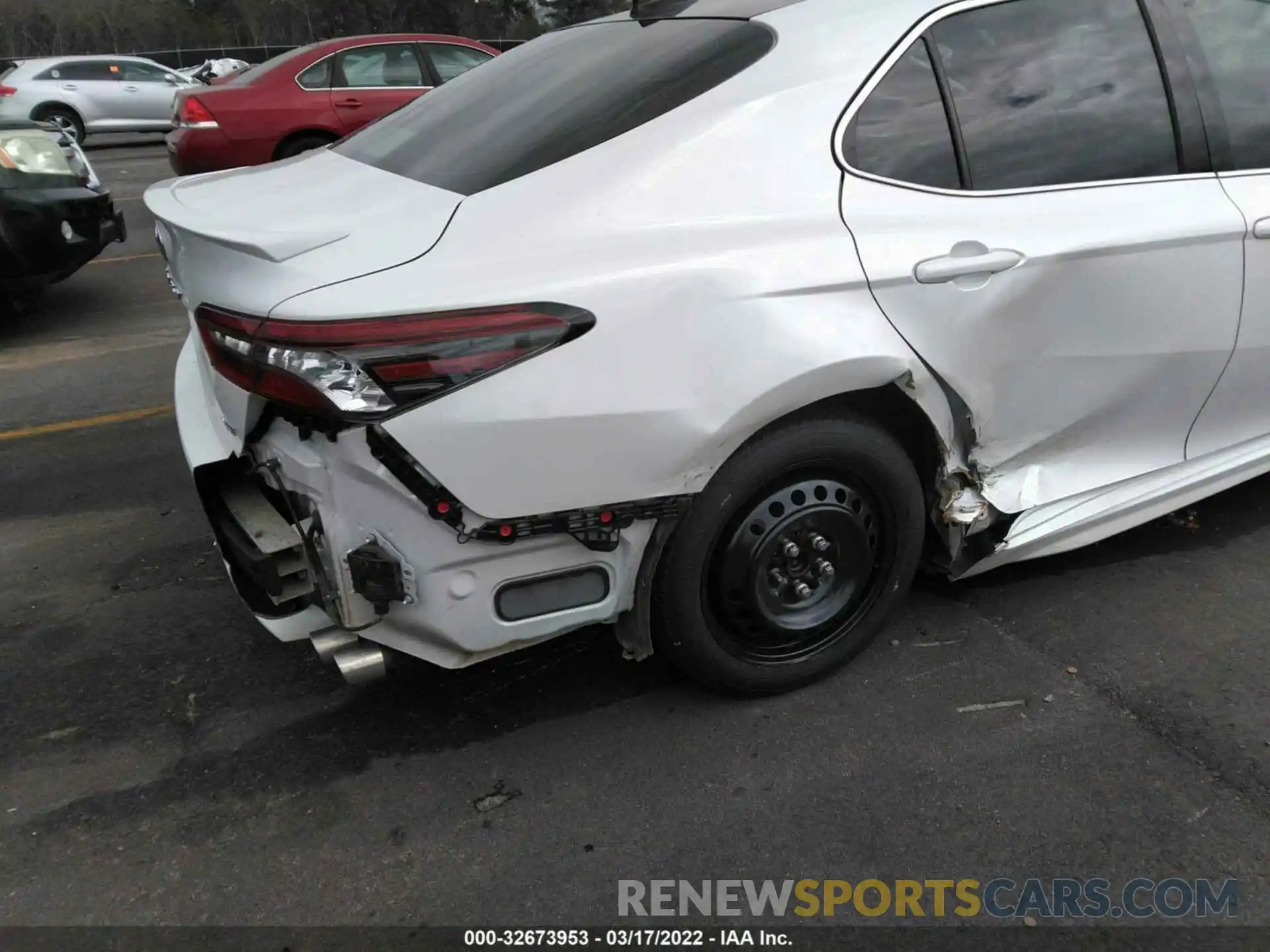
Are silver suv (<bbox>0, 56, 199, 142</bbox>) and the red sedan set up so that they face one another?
no

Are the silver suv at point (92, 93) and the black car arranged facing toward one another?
no

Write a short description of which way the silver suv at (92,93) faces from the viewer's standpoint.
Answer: facing to the right of the viewer

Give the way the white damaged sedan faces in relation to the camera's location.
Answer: facing away from the viewer and to the right of the viewer

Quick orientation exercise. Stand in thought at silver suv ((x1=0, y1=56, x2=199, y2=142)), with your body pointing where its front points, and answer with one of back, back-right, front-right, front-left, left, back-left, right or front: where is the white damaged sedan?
right

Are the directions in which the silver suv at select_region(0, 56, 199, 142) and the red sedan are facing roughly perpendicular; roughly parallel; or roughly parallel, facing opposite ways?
roughly parallel

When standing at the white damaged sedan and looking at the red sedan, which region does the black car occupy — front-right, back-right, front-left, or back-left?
front-left

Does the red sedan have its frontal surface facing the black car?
no

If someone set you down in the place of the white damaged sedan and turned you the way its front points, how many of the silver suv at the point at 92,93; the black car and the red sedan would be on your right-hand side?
0

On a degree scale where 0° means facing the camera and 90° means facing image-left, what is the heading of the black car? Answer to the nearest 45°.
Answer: approximately 315°

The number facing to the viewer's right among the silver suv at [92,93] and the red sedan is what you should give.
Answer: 2

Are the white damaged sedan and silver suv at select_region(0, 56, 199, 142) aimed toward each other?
no

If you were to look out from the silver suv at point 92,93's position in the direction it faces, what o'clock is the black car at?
The black car is roughly at 3 o'clock from the silver suv.

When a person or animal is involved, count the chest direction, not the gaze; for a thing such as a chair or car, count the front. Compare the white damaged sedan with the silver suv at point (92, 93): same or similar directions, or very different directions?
same or similar directions

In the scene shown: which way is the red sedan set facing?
to the viewer's right

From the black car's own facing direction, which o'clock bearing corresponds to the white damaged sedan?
The white damaged sedan is roughly at 1 o'clock from the black car.
